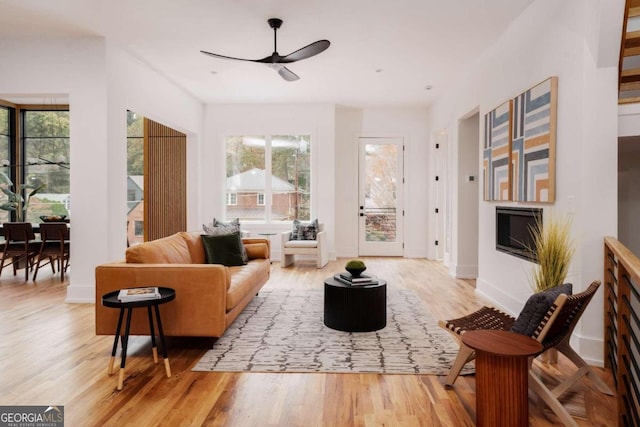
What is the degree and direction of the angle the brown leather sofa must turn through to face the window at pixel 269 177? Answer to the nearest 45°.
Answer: approximately 90° to its left

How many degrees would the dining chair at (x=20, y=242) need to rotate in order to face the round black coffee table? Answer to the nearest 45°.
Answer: approximately 90° to its right

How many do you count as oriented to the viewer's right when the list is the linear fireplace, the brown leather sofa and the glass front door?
1

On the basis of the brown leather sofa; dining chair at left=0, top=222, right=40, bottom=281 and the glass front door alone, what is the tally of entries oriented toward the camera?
1

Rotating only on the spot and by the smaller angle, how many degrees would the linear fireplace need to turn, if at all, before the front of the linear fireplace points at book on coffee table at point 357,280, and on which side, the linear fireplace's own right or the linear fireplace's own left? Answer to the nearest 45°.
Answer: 0° — it already faces it

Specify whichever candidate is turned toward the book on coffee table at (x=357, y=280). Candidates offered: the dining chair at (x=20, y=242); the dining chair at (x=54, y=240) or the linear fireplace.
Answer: the linear fireplace

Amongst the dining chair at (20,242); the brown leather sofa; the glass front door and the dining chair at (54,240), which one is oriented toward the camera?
the glass front door

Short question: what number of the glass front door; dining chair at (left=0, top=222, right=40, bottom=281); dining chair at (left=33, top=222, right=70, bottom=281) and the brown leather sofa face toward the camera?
1

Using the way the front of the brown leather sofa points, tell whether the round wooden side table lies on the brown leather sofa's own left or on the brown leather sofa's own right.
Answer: on the brown leather sofa's own right

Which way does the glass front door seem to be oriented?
toward the camera

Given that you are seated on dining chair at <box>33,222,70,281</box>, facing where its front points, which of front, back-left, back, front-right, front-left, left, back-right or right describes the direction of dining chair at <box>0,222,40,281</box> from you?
left

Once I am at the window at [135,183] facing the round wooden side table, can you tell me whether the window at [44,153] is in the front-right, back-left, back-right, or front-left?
back-right

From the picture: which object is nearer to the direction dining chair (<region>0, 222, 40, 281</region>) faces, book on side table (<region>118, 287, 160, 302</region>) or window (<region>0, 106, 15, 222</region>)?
the window

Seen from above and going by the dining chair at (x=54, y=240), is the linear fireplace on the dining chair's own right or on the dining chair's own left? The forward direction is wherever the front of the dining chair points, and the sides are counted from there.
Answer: on the dining chair's own right

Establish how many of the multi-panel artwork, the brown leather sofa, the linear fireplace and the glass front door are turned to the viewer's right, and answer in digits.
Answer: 1

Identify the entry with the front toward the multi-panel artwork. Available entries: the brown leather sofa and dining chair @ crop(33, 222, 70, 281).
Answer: the brown leather sofa

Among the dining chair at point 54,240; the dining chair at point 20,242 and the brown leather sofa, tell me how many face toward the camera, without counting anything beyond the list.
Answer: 0

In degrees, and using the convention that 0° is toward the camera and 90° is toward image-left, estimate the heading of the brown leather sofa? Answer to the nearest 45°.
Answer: approximately 270°

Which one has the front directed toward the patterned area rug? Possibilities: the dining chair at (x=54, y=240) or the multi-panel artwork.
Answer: the multi-panel artwork

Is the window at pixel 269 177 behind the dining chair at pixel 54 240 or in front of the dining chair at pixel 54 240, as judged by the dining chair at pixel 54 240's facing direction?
in front

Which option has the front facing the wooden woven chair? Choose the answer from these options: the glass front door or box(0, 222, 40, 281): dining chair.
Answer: the glass front door

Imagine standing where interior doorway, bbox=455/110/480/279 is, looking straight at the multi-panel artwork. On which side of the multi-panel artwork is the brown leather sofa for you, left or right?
right

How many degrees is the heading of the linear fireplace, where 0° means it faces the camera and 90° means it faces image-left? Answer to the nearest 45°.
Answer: approximately 45°

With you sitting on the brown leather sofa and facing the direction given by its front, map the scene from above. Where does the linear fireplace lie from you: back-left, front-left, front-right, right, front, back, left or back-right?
front
